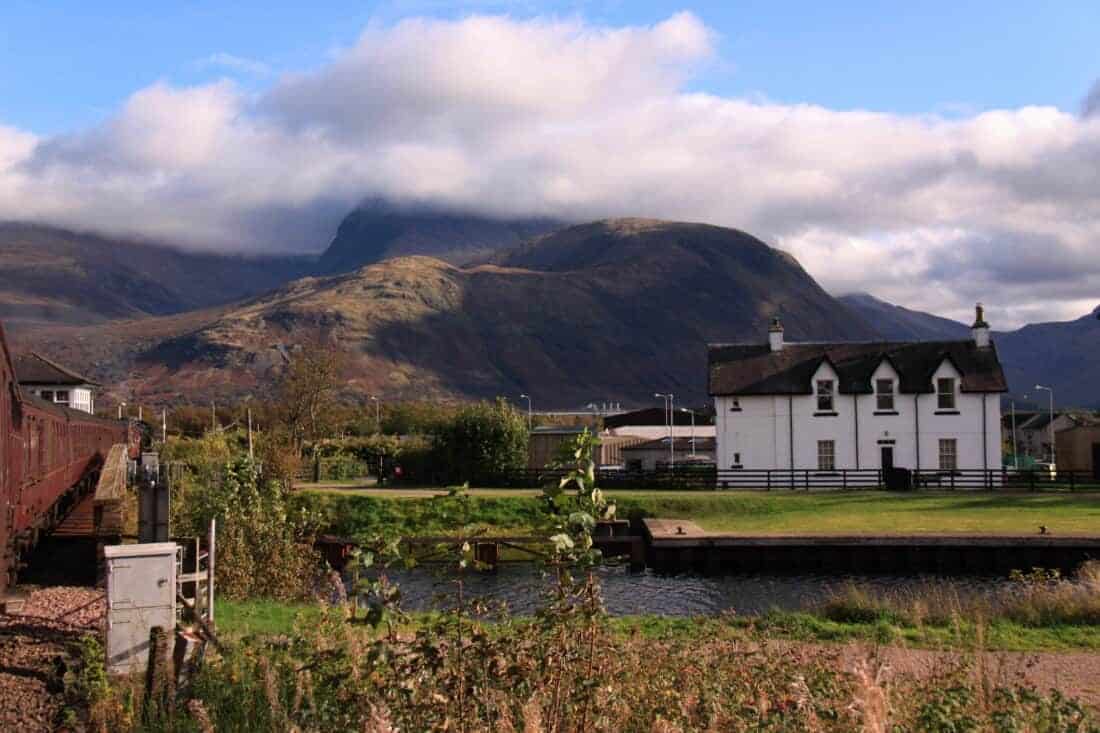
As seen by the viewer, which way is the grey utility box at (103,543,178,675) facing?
toward the camera

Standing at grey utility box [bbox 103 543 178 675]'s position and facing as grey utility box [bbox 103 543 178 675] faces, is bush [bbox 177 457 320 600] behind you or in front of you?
behind

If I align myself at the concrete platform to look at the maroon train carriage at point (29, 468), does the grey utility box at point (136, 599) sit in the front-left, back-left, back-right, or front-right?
front-left

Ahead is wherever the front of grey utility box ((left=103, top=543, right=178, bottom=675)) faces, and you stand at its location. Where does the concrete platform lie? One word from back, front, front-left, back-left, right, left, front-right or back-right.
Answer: back-left

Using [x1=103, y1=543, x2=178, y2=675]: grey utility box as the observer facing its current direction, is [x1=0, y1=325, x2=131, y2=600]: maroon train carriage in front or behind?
behind
